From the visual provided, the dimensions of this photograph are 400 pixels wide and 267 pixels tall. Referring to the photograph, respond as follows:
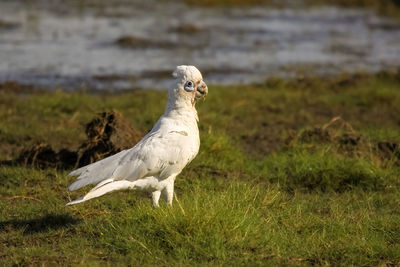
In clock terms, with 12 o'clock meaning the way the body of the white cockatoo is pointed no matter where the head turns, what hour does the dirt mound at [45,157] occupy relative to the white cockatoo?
The dirt mound is roughly at 8 o'clock from the white cockatoo.

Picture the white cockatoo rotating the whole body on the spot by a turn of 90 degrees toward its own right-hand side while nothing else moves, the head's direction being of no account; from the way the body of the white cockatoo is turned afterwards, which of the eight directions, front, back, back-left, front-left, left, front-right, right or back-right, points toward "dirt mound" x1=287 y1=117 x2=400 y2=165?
back-left

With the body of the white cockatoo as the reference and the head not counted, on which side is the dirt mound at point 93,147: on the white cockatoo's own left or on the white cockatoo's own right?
on the white cockatoo's own left

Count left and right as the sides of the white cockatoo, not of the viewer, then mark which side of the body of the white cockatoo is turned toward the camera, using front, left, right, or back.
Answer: right
